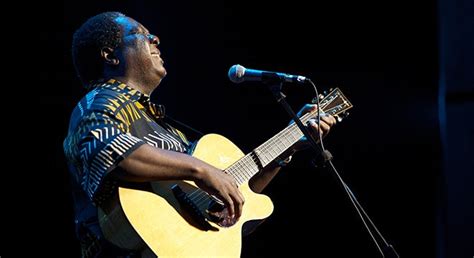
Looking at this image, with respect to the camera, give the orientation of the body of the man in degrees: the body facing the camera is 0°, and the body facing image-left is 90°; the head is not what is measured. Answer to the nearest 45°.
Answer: approximately 270°

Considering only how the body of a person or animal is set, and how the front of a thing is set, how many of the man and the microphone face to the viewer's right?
1

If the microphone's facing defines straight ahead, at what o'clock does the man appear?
The man is roughly at 11 o'clock from the microphone.

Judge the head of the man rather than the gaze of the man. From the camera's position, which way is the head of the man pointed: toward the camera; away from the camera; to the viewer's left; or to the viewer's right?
to the viewer's right

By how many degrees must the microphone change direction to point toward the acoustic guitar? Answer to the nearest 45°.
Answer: approximately 45° to its left

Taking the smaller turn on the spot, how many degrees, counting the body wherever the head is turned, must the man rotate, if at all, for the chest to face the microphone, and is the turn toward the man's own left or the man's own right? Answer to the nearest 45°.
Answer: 0° — they already face it

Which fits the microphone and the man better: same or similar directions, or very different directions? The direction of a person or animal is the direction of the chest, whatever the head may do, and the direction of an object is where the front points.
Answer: very different directions

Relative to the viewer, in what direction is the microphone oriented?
to the viewer's left
